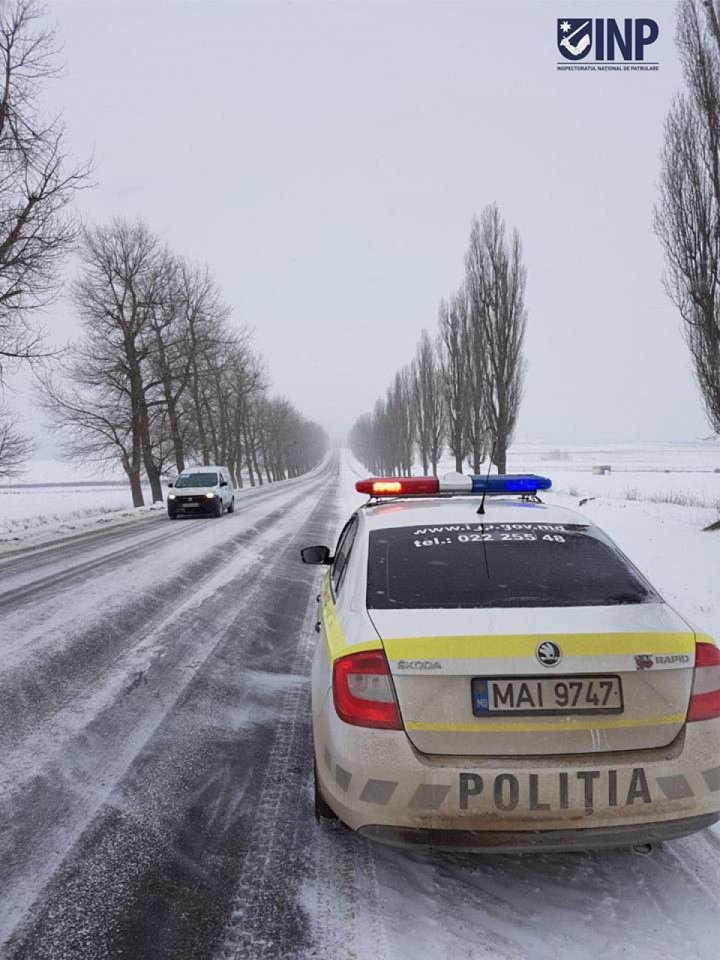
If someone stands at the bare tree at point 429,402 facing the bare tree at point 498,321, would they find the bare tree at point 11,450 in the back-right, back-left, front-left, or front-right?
front-right

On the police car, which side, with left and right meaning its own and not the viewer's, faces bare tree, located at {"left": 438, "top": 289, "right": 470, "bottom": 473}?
front

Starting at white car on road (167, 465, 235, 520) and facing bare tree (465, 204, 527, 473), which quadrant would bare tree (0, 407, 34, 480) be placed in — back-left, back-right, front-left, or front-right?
front-left

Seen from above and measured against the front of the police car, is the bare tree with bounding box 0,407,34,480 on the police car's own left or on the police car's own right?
on the police car's own left

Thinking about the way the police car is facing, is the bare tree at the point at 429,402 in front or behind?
in front

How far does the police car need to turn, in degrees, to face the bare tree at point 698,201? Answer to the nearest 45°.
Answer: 0° — it already faces it

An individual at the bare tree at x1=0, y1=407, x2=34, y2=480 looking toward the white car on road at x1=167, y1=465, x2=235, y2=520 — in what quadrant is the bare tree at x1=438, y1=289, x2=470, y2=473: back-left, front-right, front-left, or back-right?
front-left

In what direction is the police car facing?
away from the camera

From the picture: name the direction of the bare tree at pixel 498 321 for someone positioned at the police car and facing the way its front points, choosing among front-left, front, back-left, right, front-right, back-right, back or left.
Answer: front

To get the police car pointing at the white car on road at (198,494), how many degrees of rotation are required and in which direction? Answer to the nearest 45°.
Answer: approximately 45° to its left

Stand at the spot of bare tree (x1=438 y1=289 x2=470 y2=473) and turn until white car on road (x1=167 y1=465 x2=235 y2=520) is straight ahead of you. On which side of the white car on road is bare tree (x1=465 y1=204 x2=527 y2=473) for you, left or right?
left
